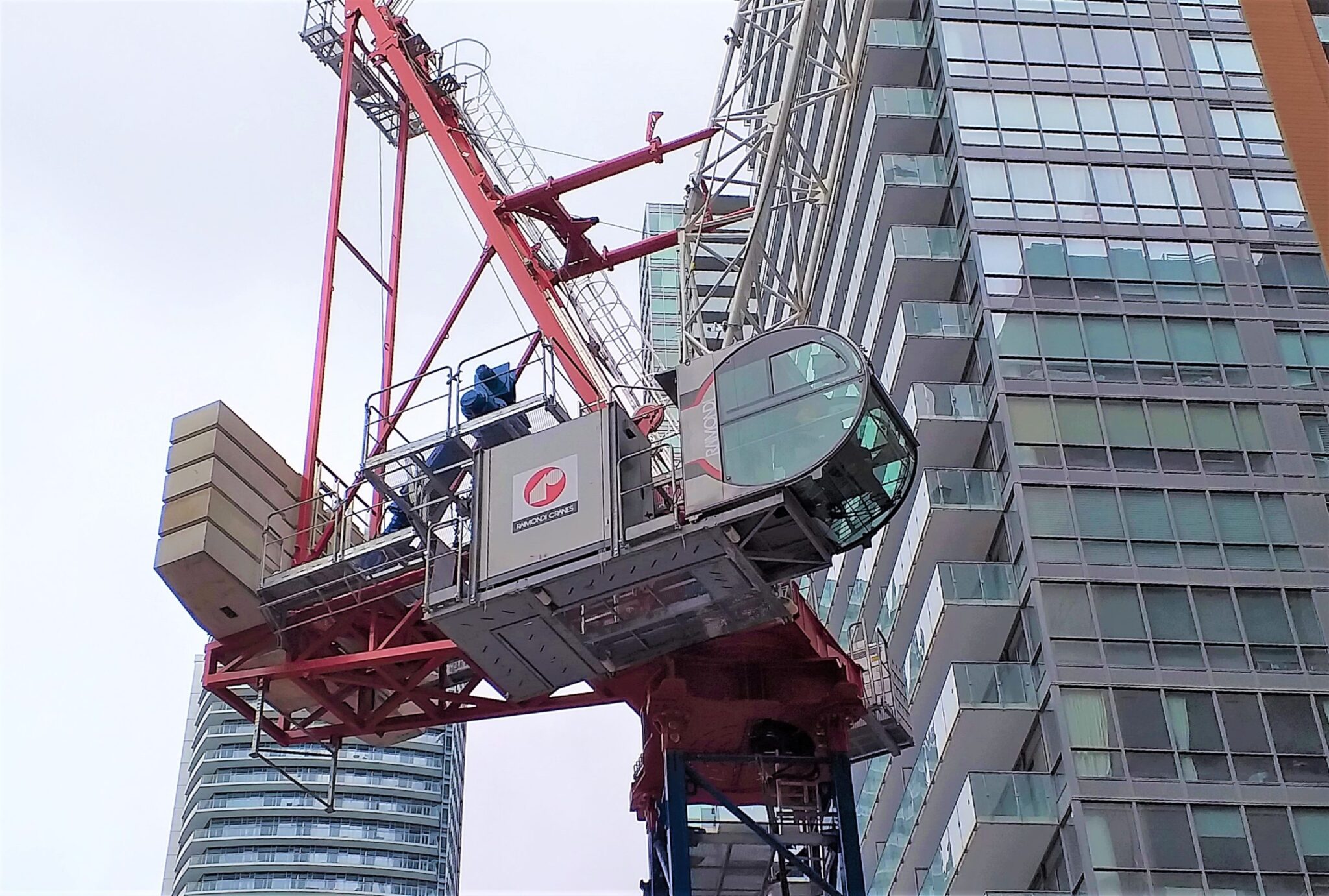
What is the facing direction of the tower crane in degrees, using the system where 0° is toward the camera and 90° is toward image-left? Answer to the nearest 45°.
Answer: approximately 315°
